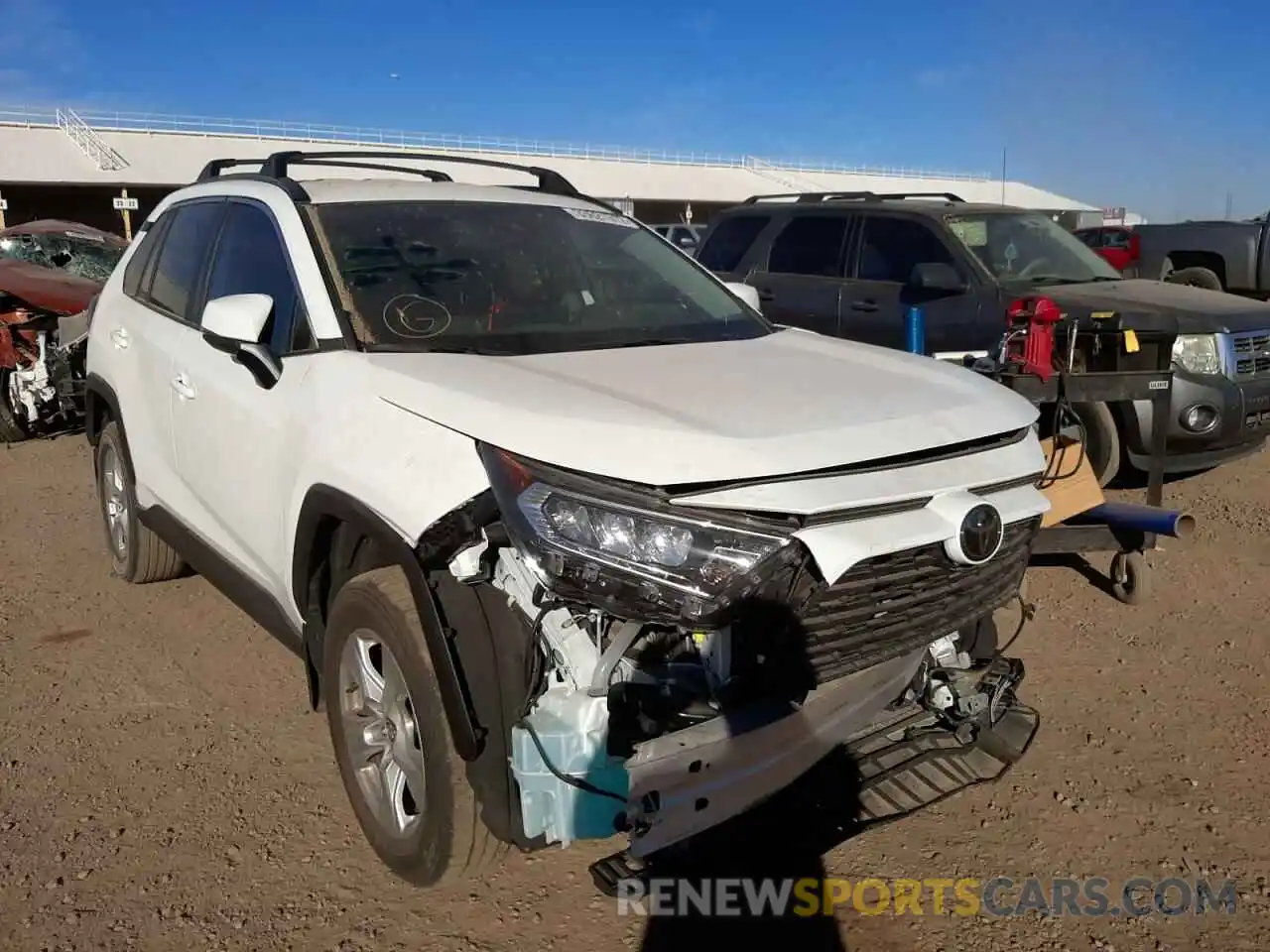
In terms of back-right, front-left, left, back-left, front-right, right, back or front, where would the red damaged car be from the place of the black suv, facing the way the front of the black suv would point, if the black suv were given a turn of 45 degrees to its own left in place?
back

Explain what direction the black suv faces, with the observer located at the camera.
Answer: facing the viewer and to the right of the viewer

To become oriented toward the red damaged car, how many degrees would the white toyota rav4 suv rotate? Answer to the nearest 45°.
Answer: approximately 180°

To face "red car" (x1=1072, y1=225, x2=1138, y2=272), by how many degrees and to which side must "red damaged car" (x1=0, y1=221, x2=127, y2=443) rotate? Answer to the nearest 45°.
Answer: approximately 45° to its left

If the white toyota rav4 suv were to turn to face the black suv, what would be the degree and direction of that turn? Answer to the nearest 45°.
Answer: approximately 90° to its left

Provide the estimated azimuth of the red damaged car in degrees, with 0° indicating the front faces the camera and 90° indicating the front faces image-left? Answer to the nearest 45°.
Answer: approximately 315°

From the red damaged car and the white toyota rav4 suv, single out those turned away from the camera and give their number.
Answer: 0
